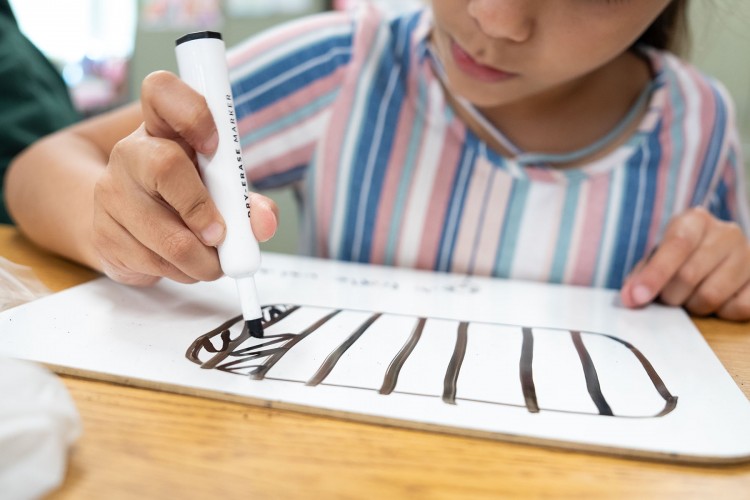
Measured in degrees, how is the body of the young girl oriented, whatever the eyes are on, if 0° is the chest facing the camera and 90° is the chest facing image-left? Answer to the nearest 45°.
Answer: approximately 0°
